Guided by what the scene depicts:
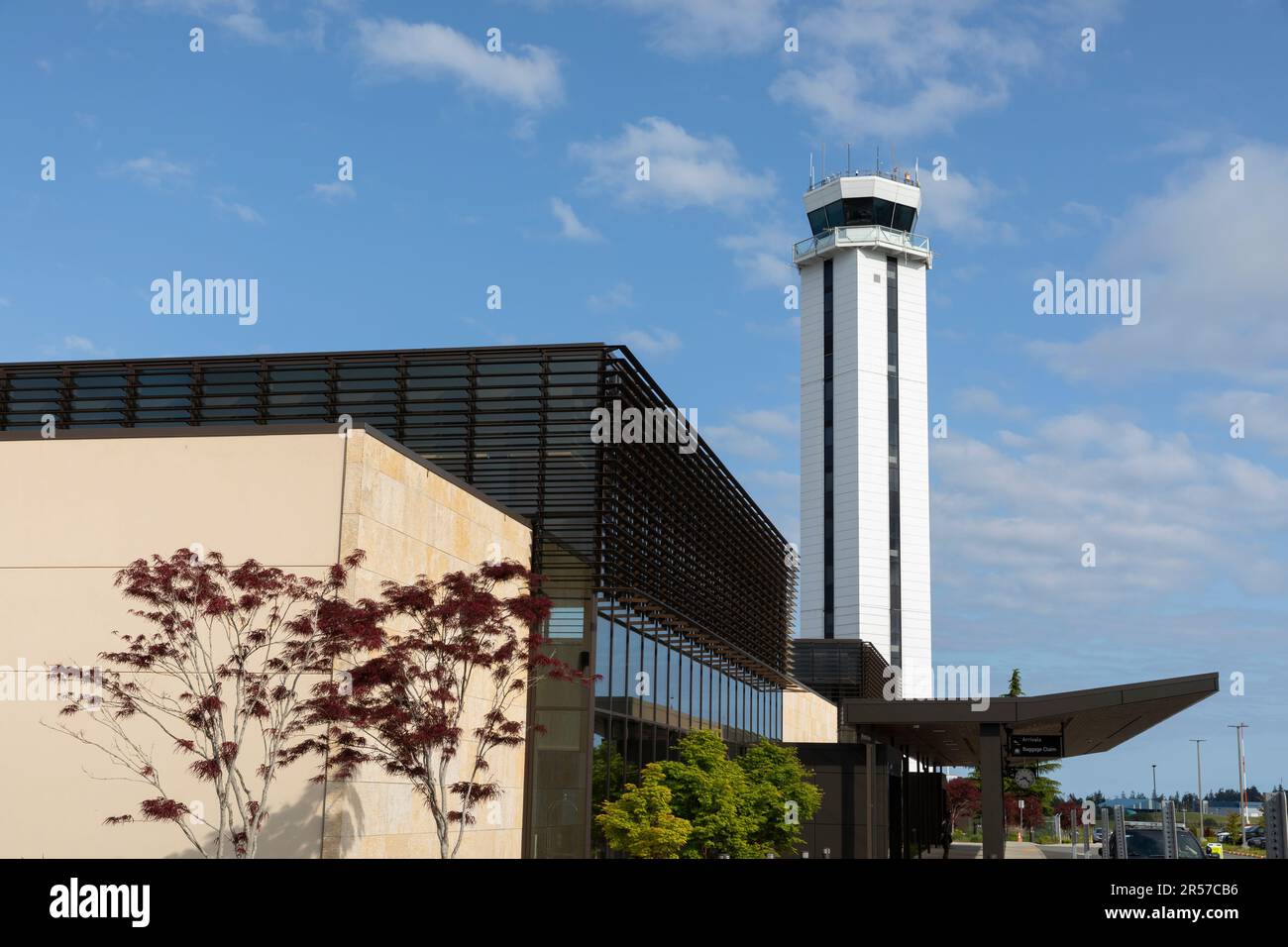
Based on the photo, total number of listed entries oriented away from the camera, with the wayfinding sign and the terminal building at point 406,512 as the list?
0

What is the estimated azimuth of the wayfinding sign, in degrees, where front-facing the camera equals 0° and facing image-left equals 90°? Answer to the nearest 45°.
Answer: approximately 0°

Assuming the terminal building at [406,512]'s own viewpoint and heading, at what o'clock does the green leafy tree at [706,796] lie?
The green leafy tree is roughly at 12 o'clock from the terminal building.

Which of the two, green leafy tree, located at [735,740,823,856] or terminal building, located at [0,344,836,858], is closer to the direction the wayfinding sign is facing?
the terminal building

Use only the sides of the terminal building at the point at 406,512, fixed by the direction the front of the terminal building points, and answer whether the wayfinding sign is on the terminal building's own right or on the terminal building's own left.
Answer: on the terminal building's own left

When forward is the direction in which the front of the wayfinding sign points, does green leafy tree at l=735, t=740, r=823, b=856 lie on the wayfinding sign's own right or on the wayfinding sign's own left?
on the wayfinding sign's own right

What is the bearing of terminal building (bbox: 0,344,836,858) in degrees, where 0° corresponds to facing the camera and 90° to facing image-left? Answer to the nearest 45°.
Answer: approximately 315°
